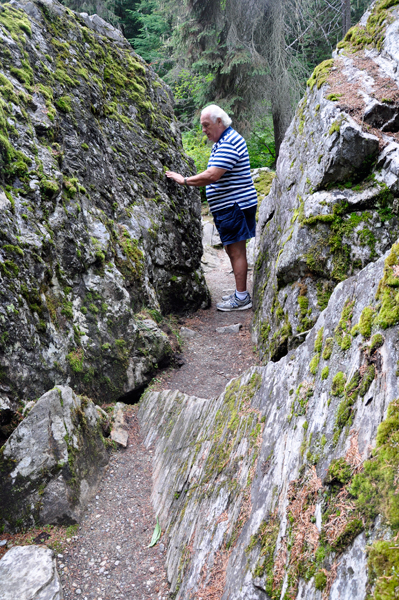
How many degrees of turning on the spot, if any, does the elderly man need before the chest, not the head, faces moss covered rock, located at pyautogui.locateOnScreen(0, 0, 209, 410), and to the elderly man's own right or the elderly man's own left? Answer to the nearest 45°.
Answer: approximately 45° to the elderly man's own left

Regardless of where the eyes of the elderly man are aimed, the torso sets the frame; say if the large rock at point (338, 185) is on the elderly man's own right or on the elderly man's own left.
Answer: on the elderly man's own left

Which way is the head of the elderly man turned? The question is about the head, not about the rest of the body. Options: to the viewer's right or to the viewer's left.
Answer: to the viewer's left

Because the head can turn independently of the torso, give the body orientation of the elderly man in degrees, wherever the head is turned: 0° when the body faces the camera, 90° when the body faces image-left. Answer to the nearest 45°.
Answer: approximately 90°

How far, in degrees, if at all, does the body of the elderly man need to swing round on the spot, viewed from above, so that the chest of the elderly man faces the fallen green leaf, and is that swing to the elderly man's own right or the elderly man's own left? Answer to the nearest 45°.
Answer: approximately 90° to the elderly man's own left
